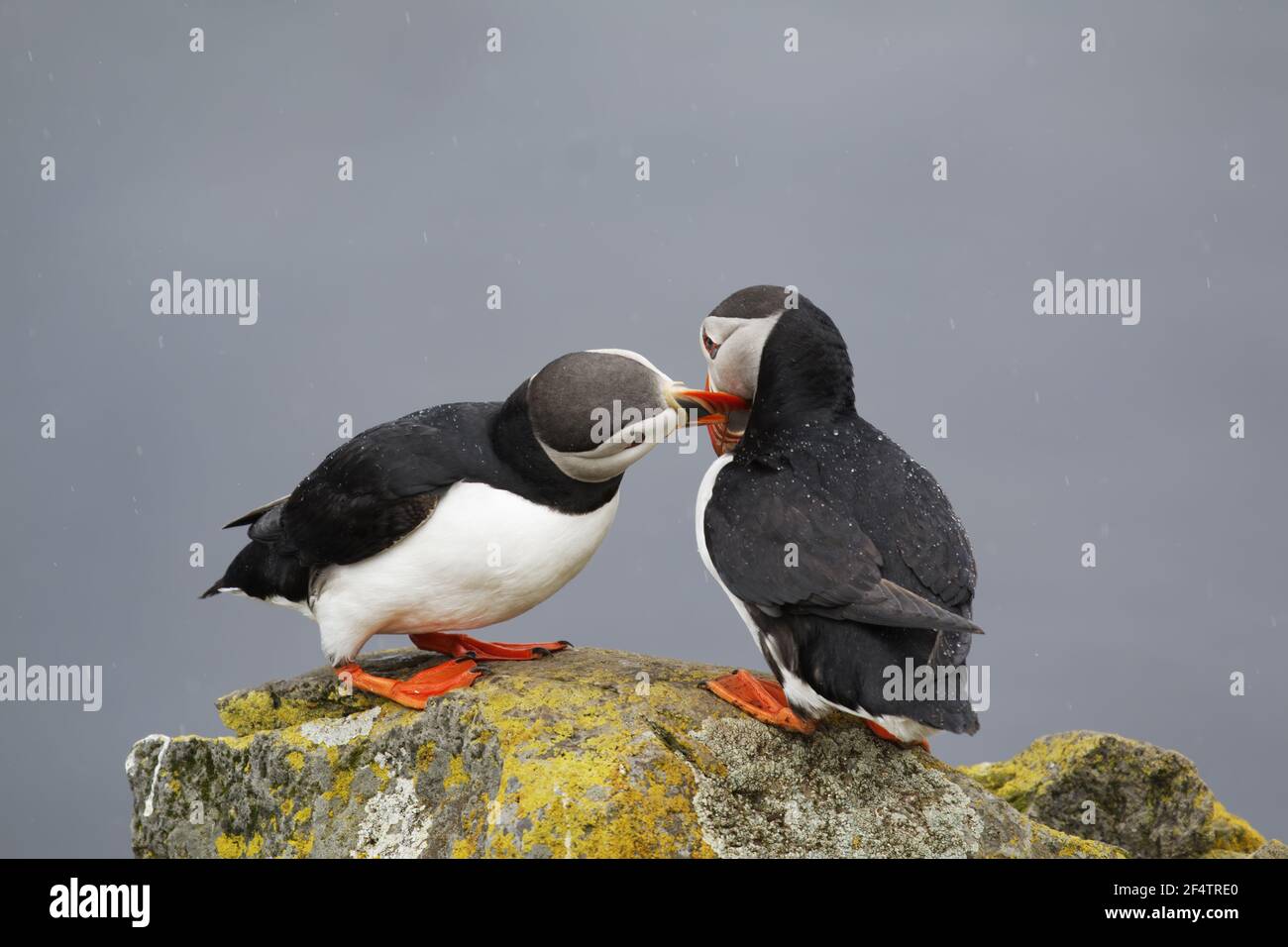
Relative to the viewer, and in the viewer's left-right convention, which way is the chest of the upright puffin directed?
facing away from the viewer and to the left of the viewer

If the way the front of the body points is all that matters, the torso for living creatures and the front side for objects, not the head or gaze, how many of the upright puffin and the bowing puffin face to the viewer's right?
1

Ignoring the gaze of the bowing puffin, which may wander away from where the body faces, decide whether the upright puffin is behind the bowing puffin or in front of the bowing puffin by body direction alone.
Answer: in front

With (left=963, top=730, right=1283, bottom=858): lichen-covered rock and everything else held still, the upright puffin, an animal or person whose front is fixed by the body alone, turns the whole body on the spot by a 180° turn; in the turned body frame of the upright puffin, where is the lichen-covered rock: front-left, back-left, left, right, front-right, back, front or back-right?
left

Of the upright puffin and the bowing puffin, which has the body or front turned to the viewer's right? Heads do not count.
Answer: the bowing puffin

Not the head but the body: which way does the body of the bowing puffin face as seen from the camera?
to the viewer's right

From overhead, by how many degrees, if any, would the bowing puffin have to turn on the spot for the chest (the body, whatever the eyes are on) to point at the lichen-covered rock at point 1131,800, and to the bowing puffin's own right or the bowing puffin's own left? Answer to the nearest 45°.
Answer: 0° — it already faces it
